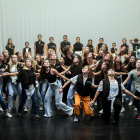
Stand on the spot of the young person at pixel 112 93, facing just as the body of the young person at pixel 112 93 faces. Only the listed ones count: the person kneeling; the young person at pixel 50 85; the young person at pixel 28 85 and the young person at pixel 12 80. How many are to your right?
4

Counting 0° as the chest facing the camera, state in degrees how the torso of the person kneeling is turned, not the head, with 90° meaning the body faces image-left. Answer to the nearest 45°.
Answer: approximately 0°

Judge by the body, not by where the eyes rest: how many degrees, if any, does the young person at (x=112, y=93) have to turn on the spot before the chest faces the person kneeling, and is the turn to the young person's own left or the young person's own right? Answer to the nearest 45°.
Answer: approximately 90° to the young person's own right

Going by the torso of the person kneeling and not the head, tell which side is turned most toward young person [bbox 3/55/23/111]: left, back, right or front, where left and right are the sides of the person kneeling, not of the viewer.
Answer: right

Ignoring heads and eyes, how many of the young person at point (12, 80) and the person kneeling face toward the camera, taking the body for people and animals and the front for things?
2

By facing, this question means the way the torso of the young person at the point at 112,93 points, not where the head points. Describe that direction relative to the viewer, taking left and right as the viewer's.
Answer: facing the viewer

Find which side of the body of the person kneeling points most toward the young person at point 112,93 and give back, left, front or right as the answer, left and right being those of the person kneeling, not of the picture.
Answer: left

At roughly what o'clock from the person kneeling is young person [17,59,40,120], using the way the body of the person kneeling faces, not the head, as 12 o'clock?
The young person is roughly at 3 o'clock from the person kneeling.

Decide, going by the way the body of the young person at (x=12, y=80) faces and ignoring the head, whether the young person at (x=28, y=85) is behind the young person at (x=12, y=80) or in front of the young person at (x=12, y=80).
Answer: in front

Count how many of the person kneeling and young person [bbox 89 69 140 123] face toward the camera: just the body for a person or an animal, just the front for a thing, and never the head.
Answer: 2

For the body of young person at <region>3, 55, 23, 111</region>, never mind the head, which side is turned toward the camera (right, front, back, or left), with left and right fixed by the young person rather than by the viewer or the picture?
front

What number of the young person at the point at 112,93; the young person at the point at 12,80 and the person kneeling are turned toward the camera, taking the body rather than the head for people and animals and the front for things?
3

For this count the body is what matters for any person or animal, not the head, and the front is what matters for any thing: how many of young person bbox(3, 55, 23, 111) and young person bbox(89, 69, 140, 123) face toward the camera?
2
